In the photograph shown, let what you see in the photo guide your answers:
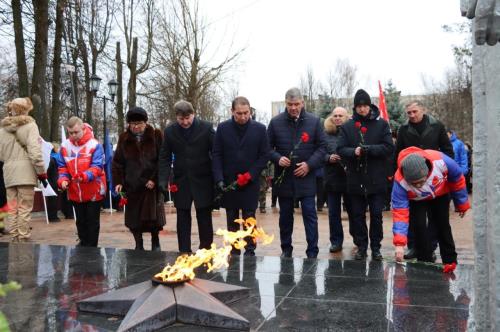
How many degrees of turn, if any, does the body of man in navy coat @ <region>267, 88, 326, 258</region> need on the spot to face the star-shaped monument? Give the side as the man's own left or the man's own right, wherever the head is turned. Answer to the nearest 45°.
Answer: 0° — they already face it

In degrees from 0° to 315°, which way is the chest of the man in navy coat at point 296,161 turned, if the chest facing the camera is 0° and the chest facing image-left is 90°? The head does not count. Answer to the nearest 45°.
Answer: approximately 0°

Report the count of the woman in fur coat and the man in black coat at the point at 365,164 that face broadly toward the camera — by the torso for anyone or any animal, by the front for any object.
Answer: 2

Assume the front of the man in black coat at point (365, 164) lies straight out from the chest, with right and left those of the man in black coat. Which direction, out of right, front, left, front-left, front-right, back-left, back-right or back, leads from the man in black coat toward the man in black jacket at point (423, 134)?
left

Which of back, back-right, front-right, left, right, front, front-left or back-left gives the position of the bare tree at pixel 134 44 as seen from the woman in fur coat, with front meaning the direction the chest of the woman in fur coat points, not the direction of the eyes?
back

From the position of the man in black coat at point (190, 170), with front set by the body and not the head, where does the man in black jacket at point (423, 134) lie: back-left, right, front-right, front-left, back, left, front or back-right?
left

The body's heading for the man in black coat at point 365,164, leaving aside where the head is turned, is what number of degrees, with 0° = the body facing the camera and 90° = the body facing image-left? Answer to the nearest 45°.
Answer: approximately 0°

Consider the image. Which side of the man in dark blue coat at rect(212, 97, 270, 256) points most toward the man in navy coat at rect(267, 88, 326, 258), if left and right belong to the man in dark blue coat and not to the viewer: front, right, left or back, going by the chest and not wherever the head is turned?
left

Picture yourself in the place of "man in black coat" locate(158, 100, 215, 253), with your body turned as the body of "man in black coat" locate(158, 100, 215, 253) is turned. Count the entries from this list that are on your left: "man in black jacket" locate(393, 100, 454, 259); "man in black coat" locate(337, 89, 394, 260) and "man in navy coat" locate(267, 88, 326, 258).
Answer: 3
